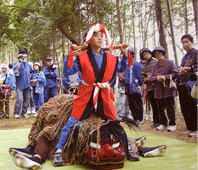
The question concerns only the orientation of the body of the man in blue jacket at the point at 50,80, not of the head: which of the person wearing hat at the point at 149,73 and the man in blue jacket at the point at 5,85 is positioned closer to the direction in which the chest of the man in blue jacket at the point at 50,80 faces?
the person wearing hat

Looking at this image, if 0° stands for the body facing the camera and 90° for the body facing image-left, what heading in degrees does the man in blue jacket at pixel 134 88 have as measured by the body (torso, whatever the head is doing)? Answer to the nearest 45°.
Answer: approximately 45°

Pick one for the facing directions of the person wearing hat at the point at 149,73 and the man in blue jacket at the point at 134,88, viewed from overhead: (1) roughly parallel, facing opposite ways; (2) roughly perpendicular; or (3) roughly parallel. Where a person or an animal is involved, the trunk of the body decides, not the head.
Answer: roughly parallel

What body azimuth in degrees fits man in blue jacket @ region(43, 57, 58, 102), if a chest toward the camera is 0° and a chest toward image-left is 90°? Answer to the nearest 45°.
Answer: approximately 0°

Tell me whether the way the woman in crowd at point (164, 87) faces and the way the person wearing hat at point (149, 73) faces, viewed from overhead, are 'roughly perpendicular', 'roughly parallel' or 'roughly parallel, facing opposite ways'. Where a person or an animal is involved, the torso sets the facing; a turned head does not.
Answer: roughly parallel

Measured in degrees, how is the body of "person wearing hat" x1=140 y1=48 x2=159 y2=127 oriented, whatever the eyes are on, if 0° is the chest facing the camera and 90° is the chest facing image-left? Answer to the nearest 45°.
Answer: approximately 45°

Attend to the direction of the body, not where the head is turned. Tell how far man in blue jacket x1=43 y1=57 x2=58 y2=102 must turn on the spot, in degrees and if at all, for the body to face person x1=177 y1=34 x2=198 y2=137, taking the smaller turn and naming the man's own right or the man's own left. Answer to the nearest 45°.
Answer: approximately 45° to the man's own left

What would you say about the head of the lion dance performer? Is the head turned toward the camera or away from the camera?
toward the camera

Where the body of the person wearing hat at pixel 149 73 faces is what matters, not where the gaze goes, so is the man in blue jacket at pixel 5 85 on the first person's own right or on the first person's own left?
on the first person's own right
